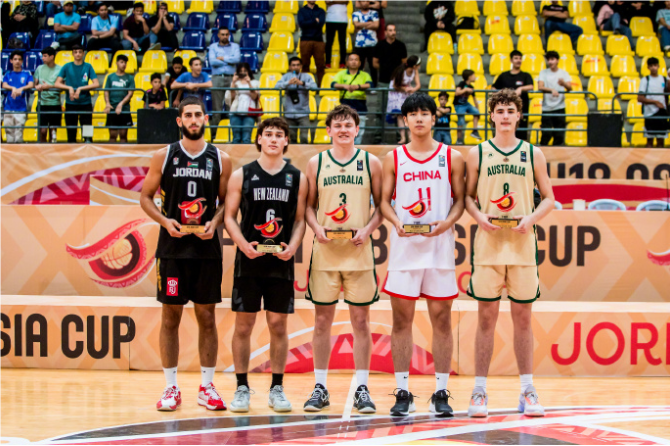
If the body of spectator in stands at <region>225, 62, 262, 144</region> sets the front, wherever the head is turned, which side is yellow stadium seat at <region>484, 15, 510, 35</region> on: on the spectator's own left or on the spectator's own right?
on the spectator's own left

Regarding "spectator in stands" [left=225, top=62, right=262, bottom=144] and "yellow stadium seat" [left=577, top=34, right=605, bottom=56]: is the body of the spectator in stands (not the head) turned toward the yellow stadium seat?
no

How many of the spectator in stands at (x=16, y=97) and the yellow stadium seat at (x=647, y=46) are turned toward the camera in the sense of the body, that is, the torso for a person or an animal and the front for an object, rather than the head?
2

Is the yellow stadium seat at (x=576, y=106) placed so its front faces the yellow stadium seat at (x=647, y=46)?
no

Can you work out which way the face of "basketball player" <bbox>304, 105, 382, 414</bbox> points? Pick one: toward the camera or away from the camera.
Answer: toward the camera

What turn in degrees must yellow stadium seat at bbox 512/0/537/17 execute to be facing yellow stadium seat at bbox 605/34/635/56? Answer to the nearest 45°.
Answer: approximately 90° to its left

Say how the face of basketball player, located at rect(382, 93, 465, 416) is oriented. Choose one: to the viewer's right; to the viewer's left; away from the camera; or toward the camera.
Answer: toward the camera

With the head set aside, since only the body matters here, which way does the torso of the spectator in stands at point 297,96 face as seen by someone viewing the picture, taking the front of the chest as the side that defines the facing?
toward the camera

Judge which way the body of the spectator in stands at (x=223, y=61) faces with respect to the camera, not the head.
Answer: toward the camera

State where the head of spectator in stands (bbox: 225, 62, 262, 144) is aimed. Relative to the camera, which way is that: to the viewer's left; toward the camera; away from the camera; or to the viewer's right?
toward the camera

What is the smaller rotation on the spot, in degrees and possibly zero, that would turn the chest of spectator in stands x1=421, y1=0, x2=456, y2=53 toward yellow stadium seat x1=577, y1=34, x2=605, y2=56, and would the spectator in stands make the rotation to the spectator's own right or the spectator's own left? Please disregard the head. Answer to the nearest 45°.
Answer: approximately 90° to the spectator's own left

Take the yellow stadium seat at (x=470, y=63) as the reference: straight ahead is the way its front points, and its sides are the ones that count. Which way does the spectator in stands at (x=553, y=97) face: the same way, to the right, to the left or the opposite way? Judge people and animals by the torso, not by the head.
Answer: the same way

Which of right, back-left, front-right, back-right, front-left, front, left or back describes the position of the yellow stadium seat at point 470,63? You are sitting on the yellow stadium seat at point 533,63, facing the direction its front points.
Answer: right

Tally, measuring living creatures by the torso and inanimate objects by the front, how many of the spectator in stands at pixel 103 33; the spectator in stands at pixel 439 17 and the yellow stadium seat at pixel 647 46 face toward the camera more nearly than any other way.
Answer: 3

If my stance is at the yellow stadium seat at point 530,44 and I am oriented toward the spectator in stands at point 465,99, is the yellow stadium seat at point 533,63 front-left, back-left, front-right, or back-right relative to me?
front-left

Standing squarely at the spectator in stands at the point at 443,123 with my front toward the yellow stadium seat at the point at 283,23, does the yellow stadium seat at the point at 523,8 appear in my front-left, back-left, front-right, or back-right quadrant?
front-right

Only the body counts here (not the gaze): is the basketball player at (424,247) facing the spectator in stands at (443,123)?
no

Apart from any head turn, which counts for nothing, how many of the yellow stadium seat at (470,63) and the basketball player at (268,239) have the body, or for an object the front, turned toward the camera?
2

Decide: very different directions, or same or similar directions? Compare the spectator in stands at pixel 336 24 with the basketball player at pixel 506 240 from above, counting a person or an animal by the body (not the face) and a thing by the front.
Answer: same or similar directions

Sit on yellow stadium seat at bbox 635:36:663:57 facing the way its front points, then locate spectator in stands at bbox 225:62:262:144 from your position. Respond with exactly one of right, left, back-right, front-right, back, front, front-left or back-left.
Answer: front-right

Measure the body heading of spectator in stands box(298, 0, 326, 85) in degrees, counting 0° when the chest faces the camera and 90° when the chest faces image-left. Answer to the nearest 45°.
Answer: approximately 0°

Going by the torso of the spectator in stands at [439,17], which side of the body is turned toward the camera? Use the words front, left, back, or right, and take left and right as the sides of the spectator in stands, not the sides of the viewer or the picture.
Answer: front

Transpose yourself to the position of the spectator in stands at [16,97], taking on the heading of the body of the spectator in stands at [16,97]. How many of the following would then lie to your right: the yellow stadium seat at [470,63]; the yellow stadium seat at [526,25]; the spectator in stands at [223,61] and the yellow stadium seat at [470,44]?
0
